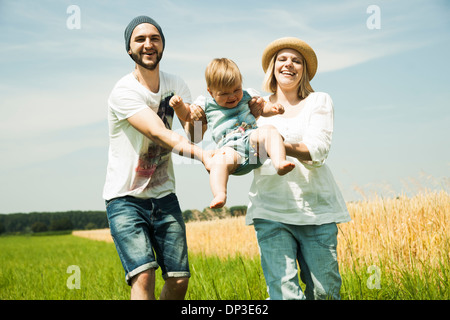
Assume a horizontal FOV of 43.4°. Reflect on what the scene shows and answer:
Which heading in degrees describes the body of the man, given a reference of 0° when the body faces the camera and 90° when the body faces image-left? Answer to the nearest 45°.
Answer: approximately 315°

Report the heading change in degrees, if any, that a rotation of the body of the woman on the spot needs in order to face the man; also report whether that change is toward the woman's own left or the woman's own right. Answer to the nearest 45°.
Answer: approximately 90° to the woman's own right

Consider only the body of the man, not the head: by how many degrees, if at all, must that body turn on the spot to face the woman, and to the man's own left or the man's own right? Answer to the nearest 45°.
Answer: approximately 45° to the man's own left

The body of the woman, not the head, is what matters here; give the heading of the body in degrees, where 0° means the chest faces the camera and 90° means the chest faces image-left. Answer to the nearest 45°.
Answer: approximately 0°
